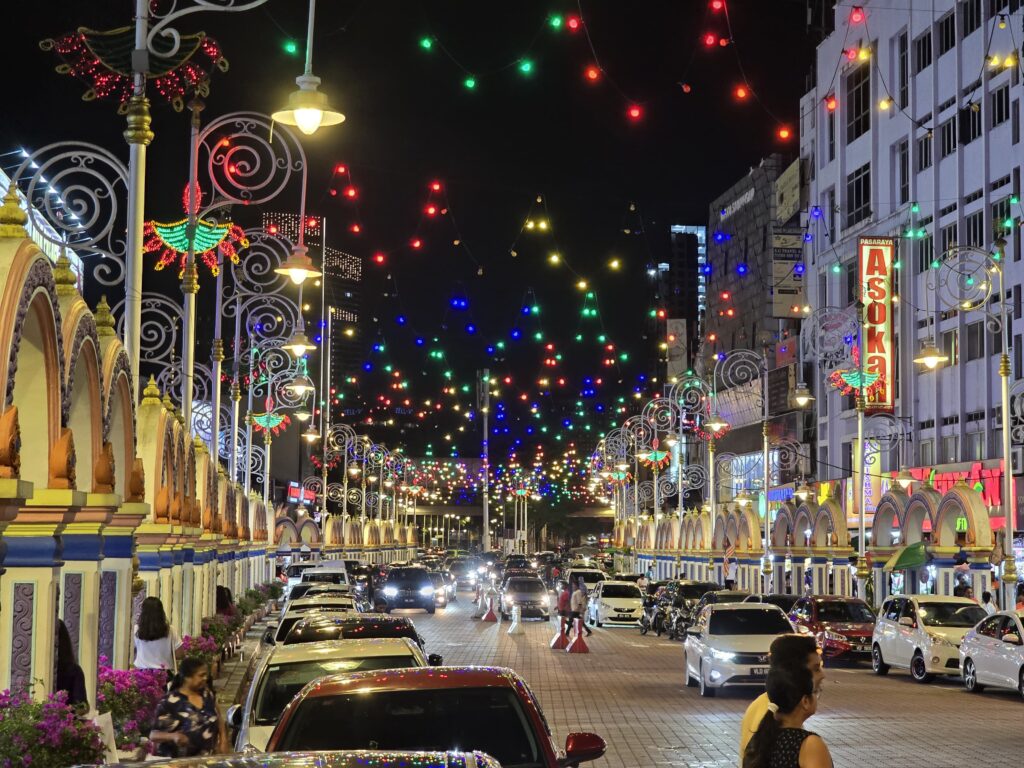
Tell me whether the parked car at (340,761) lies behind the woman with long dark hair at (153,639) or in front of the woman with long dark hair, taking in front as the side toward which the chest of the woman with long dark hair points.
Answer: behind

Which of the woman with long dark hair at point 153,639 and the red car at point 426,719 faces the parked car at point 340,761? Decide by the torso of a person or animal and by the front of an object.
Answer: the red car

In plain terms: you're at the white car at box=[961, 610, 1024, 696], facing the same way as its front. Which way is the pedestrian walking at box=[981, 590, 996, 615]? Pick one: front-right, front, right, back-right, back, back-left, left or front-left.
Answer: back-left

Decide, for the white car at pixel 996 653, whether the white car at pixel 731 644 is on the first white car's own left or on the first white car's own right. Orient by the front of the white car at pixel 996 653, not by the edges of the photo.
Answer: on the first white car's own right

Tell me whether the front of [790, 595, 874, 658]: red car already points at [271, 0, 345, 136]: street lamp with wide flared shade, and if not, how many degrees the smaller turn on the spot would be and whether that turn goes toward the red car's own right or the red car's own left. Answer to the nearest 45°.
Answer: approximately 45° to the red car's own right

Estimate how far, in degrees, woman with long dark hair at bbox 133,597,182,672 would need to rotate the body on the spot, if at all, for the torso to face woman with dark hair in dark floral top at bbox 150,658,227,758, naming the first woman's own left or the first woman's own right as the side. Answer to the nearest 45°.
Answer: approximately 180°

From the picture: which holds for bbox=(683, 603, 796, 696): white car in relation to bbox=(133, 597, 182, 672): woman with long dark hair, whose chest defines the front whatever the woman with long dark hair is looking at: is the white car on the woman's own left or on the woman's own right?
on the woman's own right

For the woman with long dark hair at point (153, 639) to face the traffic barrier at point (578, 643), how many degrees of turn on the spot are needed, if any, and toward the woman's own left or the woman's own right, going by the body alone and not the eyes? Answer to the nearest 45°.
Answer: approximately 45° to the woman's own right

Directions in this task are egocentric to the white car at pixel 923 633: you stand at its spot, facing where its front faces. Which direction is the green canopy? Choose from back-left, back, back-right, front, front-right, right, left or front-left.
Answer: back-left

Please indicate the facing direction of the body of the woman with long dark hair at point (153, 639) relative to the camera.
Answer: away from the camera

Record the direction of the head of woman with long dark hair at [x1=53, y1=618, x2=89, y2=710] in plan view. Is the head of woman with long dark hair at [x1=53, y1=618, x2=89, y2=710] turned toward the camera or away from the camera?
away from the camera
